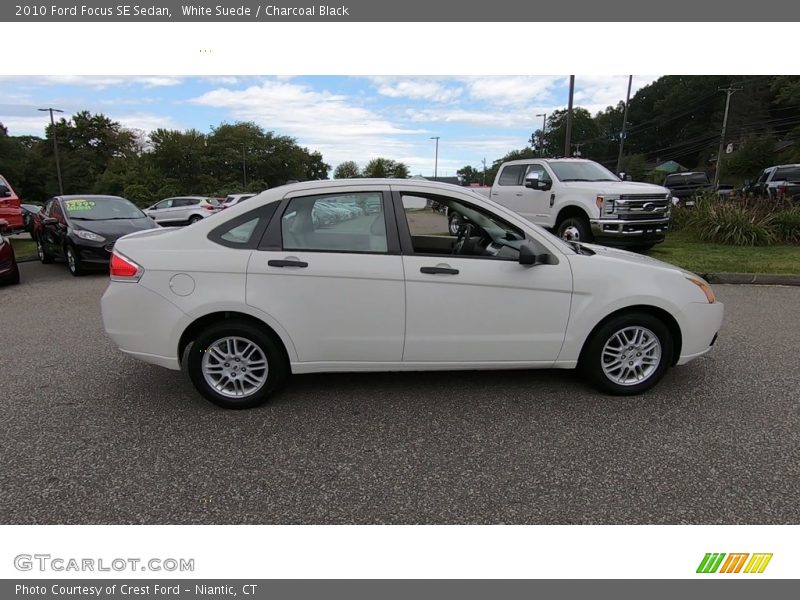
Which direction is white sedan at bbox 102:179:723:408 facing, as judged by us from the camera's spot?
facing to the right of the viewer

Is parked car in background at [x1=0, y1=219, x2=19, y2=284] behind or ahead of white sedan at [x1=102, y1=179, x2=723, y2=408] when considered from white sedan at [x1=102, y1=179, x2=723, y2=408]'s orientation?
behind

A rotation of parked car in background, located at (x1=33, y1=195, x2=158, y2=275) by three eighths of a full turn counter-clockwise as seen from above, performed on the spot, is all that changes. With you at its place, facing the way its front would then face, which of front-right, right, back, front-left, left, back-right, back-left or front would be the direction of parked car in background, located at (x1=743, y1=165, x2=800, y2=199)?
right

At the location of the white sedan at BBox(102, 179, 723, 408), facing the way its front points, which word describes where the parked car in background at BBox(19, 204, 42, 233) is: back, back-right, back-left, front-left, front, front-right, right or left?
back-left

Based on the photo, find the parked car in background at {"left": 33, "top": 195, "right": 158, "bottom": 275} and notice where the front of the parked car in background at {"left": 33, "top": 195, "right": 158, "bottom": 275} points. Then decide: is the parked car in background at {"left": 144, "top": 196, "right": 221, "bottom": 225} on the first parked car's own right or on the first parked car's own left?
on the first parked car's own left

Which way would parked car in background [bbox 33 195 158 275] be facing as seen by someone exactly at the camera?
facing the viewer and to the right of the viewer

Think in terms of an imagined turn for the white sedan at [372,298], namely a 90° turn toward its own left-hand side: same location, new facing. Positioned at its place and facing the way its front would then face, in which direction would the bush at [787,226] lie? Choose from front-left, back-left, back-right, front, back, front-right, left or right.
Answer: front-right

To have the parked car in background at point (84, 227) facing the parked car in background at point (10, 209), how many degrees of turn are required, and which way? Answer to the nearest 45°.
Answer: approximately 180°

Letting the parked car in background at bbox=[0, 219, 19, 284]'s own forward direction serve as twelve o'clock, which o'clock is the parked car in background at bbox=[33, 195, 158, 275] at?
the parked car in background at bbox=[33, 195, 158, 275] is roughly at 9 o'clock from the parked car in background at bbox=[0, 219, 19, 284].

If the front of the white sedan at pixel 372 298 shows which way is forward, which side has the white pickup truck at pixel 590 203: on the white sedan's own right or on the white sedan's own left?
on the white sedan's own left

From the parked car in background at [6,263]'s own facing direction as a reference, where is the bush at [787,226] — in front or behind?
in front

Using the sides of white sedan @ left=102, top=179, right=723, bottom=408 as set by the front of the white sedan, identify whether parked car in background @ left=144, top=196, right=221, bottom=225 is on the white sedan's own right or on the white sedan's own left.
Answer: on the white sedan's own left

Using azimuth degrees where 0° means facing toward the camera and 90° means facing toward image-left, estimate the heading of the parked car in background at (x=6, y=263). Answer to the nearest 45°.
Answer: approximately 315°

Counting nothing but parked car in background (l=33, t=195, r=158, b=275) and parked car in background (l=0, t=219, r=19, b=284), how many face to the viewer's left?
0

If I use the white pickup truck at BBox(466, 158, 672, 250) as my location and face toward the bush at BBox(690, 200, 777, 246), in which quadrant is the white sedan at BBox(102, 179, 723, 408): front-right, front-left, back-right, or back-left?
back-right
